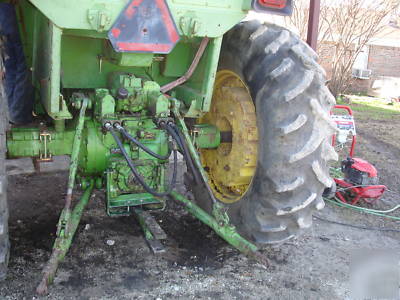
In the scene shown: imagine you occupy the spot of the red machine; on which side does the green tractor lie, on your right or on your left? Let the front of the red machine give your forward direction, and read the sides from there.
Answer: on your right
